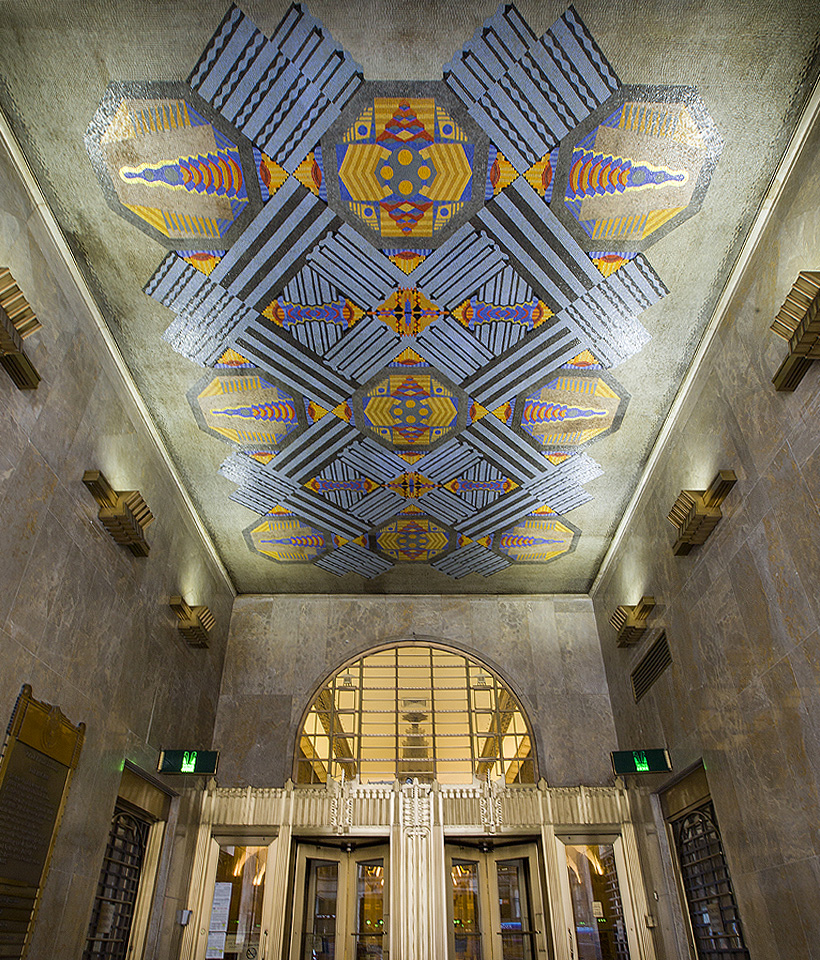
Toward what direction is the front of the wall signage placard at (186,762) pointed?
toward the camera

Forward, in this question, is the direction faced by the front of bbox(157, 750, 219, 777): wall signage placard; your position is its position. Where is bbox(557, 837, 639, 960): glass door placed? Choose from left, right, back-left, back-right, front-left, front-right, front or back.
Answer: left

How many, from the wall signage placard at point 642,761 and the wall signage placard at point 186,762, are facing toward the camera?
2

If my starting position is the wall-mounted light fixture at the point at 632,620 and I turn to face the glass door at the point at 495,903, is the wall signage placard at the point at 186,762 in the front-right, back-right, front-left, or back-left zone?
front-left

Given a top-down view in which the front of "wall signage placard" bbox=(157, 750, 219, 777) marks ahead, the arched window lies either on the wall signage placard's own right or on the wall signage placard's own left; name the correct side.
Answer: on the wall signage placard's own left

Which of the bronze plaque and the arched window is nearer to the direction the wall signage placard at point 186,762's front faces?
the bronze plaque

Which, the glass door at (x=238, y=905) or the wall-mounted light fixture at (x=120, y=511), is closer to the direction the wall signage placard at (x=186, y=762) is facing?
the wall-mounted light fixture

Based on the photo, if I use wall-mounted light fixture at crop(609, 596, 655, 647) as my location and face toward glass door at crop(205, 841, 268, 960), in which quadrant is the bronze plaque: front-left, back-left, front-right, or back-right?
front-left

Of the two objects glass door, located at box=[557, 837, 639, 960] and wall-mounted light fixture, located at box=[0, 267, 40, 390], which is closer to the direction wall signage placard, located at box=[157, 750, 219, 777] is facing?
the wall-mounted light fixture

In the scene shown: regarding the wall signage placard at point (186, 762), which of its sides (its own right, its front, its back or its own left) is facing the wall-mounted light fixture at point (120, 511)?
front

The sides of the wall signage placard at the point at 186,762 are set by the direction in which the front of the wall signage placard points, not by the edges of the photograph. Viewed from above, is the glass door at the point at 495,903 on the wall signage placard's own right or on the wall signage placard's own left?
on the wall signage placard's own left
